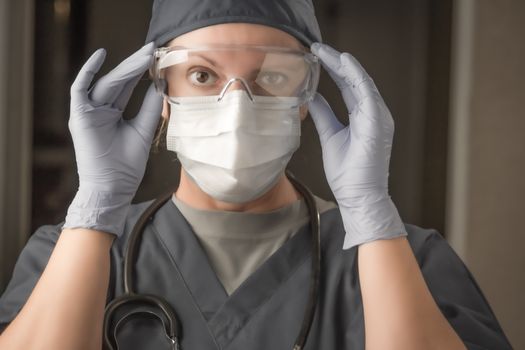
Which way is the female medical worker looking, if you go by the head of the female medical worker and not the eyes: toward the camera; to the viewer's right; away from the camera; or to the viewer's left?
toward the camera

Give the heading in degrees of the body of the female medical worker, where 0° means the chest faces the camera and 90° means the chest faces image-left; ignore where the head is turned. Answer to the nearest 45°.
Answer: approximately 0°
